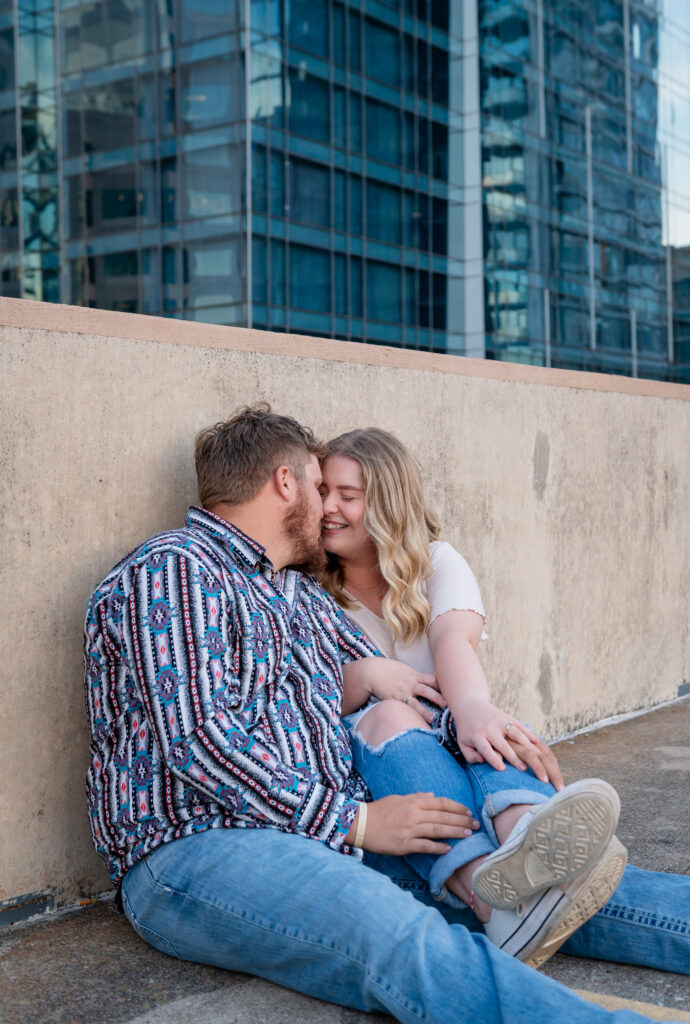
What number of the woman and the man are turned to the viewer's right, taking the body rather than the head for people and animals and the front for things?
1

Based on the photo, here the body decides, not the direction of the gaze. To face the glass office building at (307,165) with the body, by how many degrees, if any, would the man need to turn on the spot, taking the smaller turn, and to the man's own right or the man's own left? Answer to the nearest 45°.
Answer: approximately 90° to the man's own left

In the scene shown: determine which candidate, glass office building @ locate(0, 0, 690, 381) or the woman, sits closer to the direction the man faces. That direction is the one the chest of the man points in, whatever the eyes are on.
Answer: the woman

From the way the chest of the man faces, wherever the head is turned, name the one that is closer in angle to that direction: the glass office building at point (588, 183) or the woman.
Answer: the woman

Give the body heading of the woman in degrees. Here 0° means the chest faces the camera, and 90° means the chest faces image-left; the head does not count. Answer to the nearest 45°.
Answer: approximately 45°

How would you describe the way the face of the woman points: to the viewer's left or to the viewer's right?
to the viewer's left

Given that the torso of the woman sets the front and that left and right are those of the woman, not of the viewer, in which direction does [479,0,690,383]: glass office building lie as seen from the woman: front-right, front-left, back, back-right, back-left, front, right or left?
back-right

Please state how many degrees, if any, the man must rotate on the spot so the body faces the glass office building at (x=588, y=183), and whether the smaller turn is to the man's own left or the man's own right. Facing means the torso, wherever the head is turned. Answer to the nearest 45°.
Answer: approximately 90° to the man's own left

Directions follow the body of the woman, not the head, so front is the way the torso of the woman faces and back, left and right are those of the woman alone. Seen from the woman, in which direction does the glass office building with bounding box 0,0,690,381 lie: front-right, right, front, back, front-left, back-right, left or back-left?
back-right

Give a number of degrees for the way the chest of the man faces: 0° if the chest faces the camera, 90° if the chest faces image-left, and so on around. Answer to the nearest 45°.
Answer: approximately 270°
